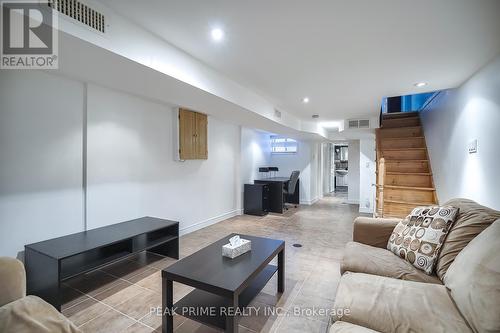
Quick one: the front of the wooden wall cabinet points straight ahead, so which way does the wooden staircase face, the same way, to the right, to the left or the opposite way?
to the right

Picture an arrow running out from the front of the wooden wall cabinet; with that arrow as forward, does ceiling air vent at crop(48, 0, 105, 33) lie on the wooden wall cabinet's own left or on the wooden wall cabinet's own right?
on the wooden wall cabinet's own right

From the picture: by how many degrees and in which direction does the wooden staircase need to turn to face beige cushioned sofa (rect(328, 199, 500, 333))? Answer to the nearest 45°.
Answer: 0° — it already faces it

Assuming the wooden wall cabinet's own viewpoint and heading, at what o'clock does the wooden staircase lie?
The wooden staircase is roughly at 11 o'clock from the wooden wall cabinet.

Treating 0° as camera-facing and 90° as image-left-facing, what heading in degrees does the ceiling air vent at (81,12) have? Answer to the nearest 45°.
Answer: approximately 315°

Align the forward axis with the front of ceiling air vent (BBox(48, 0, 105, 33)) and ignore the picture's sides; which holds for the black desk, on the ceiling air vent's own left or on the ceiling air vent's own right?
on the ceiling air vent's own left

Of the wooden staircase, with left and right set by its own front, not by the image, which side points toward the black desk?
right

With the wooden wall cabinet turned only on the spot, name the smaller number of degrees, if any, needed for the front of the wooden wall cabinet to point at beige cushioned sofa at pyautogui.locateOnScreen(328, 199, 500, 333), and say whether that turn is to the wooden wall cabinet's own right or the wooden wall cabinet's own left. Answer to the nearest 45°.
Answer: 0° — it already faces it

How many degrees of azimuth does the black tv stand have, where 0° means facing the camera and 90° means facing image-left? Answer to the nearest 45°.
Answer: approximately 315°

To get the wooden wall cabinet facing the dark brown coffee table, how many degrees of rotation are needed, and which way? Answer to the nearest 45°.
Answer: approximately 45° to its right
